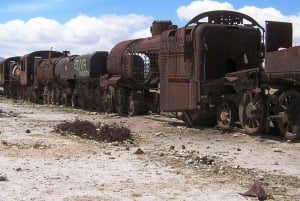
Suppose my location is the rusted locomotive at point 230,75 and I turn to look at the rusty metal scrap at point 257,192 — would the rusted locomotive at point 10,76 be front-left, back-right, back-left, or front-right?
back-right

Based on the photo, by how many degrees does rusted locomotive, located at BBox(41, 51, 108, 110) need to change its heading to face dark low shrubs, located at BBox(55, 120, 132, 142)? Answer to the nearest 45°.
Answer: approximately 45° to its right

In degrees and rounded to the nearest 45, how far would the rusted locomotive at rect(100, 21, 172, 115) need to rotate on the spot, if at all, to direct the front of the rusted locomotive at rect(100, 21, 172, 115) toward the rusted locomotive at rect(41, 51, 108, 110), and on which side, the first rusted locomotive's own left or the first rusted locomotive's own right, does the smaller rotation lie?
0° — it already faces it

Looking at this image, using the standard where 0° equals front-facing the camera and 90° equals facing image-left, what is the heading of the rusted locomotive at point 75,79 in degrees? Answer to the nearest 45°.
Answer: approximately 315°

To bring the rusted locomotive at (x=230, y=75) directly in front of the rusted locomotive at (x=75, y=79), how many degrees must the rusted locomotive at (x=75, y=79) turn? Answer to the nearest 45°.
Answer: approximately 45° to its right

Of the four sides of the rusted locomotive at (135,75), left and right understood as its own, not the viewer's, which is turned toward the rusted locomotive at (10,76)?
front
